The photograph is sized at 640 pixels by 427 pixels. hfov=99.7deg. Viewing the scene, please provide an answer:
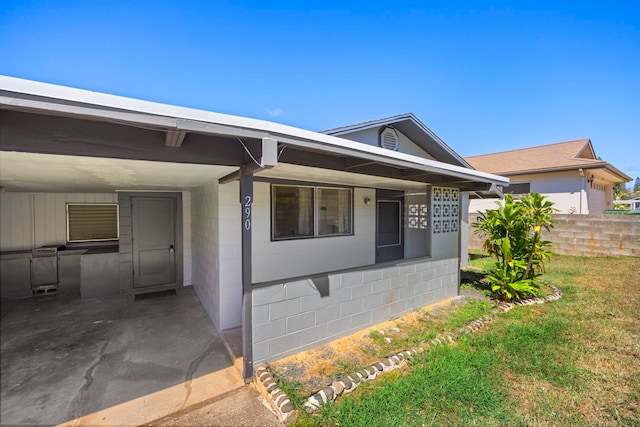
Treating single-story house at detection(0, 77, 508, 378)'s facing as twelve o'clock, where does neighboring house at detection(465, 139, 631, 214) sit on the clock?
The neighboring house is roughly at 10 o'clock from the single-story house.

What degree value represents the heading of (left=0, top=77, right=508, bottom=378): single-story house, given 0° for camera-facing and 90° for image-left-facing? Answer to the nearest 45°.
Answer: approximately 315°

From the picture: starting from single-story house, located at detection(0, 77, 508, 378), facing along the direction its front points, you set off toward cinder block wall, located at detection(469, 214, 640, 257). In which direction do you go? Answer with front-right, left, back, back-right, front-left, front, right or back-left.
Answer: front-left

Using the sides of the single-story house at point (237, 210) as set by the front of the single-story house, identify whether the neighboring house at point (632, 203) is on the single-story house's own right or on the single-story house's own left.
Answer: on the single-story house's own left
